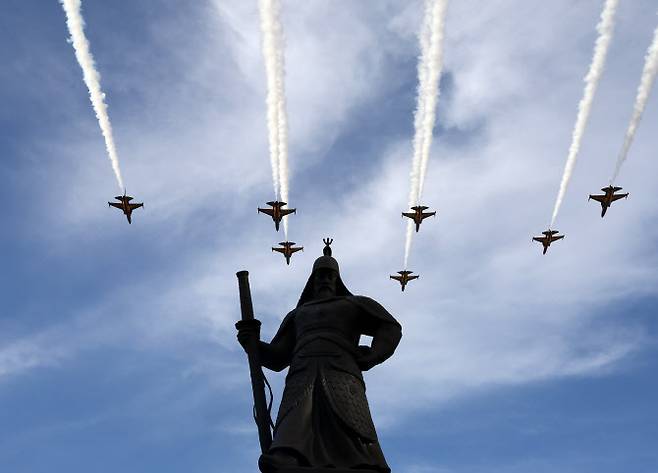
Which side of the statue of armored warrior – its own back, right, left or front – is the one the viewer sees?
front
